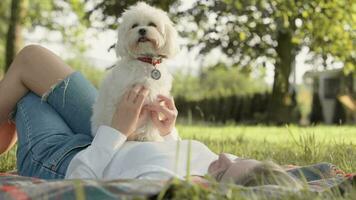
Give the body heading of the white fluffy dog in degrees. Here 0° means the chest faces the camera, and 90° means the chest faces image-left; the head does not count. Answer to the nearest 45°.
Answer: approximately 315°

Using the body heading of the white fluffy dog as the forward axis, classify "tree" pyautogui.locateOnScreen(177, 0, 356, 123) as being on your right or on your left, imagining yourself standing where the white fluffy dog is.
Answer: on your left
